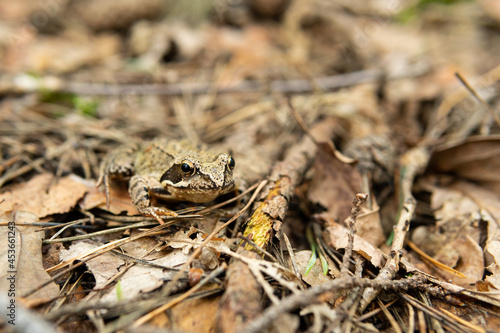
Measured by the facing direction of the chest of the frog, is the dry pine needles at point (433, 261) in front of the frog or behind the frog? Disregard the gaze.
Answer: in front

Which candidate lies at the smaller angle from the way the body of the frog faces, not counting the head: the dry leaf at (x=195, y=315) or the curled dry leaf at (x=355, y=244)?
the curled dry leaf

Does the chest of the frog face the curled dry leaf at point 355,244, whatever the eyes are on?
yes

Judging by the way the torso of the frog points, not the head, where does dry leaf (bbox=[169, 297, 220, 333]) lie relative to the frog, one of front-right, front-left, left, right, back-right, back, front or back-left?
front-right

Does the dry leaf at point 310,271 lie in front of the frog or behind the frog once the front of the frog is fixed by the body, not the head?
in front

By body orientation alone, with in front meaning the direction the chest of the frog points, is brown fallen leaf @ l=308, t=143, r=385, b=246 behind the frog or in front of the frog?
in front

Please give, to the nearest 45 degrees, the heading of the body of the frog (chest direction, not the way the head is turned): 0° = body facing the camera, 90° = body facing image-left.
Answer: approximately 315°

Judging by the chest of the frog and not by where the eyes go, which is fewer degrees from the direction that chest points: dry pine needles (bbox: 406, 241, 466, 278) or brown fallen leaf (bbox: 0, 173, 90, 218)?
the dry pine needles

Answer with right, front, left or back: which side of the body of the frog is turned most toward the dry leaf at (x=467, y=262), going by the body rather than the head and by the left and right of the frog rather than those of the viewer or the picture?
front

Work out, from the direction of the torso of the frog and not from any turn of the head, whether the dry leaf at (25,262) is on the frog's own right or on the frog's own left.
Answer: on the frog's own right
